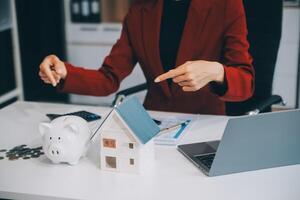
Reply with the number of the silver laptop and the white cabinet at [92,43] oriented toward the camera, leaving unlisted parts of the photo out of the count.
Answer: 1

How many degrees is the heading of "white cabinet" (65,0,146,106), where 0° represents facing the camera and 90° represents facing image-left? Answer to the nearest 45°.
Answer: approximately 0°

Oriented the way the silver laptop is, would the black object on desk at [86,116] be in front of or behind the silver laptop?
in front

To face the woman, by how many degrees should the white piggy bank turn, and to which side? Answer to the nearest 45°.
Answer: approximately 180°

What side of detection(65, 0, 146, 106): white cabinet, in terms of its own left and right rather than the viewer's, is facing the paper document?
front

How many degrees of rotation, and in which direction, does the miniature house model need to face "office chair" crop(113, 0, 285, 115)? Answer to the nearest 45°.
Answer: approximately 180°

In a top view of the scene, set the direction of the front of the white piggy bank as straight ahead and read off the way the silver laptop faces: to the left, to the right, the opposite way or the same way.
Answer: to the right

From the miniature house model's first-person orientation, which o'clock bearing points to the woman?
The woman is roughly at 5 o'clock from the miniature house model.

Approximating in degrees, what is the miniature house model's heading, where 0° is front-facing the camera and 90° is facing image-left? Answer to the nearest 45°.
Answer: approximately 45°
